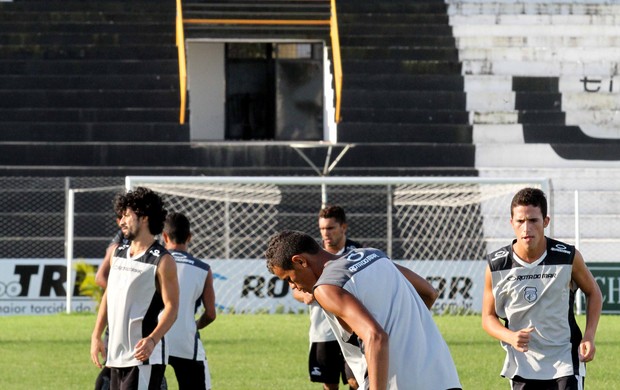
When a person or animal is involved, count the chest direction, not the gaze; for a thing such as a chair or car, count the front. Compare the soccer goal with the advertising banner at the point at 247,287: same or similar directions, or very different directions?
same or similar directions

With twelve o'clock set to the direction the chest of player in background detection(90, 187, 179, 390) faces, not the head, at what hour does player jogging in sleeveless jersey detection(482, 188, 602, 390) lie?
player jogging in sleeveless jersey detection(482, 188, 602, 390) is roughly at 8 o'clock from player in background detection(90, 187, 179, 390).

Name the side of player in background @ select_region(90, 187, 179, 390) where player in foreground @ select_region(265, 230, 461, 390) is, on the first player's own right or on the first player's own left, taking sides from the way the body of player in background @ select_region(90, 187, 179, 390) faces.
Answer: on the first player's own left

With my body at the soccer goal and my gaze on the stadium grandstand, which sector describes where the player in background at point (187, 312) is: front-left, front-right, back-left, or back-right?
back-left

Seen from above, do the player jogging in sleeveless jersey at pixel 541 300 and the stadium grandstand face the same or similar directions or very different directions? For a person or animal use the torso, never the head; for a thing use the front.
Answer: same or similar directions

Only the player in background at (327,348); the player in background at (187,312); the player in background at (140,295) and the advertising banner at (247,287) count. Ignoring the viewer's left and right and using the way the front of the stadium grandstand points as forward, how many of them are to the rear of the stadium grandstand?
0

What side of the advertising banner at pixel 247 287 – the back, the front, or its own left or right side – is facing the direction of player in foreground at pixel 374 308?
front

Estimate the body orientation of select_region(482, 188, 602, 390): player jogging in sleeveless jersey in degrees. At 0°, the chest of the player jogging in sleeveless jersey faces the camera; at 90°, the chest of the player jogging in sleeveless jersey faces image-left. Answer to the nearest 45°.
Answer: approximately 0°

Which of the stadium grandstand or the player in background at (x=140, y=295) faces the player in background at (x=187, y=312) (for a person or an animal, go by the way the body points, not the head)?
the stadium grandstand

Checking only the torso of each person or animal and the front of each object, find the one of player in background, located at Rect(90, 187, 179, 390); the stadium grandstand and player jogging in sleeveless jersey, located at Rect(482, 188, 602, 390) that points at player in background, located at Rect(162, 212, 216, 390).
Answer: the stadium grandstand

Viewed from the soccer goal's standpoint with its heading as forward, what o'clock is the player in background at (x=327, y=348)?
The player in background is roughly at 12 o'clock from the soccer goal.

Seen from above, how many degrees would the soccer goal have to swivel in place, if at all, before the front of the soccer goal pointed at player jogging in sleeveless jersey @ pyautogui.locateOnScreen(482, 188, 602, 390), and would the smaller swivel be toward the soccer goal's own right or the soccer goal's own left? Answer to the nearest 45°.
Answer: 0° — it already faces them

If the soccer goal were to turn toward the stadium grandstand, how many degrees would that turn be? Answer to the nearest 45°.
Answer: approximately 180°

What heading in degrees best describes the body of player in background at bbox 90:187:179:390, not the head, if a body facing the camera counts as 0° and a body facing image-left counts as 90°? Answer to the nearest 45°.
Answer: approximately 45°

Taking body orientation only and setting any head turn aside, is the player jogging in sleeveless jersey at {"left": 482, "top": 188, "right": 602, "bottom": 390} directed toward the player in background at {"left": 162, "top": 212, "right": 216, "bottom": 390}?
no

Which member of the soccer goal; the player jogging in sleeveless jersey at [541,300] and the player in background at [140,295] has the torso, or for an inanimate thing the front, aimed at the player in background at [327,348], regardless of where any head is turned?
the soccer goal

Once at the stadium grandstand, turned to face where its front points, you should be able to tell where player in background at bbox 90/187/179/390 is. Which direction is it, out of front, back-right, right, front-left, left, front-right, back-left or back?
front

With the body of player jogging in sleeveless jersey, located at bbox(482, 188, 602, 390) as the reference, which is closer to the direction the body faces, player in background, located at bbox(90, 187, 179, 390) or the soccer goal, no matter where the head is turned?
the player in background

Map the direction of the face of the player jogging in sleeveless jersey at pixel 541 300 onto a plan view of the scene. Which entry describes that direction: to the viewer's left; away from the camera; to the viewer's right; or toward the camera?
toward the camera

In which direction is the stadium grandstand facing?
toward the camera

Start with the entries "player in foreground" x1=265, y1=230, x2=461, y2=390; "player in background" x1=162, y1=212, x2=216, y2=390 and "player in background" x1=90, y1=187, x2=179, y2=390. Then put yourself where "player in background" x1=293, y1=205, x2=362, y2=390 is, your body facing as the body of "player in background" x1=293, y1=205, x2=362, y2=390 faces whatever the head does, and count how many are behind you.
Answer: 0

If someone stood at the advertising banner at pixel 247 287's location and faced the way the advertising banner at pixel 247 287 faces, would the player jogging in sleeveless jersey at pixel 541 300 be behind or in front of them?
in front
